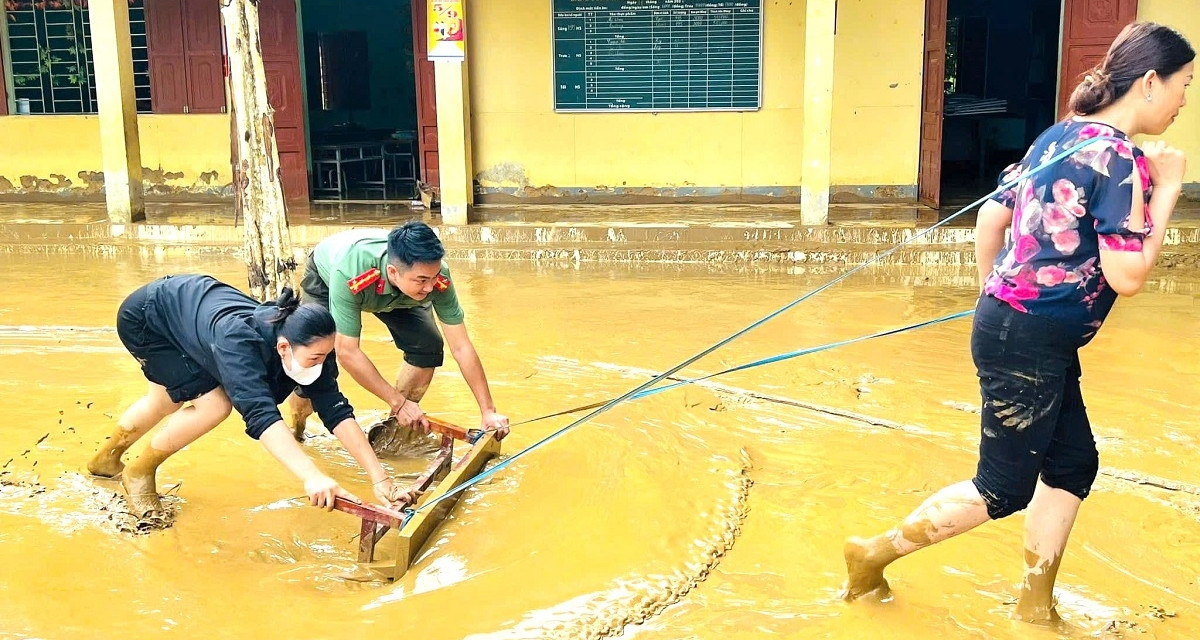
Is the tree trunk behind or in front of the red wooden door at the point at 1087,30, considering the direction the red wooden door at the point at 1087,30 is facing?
in front

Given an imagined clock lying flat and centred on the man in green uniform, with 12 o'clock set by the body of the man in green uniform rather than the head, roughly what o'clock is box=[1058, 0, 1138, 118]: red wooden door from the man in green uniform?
The red wooden door is roughly at 9 o'clock from the man in green uniform.

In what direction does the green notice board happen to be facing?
toward the camera

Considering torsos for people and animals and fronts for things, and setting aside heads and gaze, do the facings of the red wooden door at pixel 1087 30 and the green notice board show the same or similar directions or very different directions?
same or similar directions

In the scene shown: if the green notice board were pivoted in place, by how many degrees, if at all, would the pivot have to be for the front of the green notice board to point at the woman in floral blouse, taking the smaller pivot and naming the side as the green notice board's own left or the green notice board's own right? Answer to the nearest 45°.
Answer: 0° — it already faces them

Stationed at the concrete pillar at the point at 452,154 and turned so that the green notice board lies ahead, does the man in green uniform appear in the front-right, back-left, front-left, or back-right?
back-right

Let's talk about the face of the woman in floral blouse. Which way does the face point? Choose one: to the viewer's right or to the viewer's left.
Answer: to the viewer's right

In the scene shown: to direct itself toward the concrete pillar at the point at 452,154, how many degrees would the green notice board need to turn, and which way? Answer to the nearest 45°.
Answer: approximately 45° to its right

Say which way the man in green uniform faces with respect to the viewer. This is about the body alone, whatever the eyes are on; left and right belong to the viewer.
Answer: facing the viewer and to the right of the viewer

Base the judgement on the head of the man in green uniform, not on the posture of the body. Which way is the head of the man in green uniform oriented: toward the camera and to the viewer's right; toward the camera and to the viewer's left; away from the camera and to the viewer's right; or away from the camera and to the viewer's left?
toward the camera and to the viewer's right

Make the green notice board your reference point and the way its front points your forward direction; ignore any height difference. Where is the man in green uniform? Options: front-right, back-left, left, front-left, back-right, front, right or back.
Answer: front

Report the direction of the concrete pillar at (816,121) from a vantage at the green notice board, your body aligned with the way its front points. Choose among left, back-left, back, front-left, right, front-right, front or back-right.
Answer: front-left

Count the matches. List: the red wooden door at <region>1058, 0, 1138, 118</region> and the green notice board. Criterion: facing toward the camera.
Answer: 2

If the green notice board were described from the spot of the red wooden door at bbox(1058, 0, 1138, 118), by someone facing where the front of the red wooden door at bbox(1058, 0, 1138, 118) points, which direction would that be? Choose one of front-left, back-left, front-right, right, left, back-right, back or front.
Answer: right

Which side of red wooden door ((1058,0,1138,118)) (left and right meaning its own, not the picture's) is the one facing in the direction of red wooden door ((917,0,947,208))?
right

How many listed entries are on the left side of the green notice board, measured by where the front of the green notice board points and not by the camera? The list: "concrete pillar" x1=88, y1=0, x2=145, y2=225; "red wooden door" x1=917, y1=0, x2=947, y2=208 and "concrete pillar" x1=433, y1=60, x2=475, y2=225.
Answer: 1

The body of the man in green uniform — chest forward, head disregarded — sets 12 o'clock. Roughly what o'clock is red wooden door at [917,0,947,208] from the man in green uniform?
The red wooden door is roughly at 9 o'clock from the man in green uniform.

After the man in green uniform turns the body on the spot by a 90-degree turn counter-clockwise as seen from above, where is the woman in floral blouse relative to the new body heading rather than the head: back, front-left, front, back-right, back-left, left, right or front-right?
right

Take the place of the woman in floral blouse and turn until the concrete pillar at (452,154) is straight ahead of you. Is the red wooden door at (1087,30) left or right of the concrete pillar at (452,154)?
right

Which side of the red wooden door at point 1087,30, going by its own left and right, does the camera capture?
front
